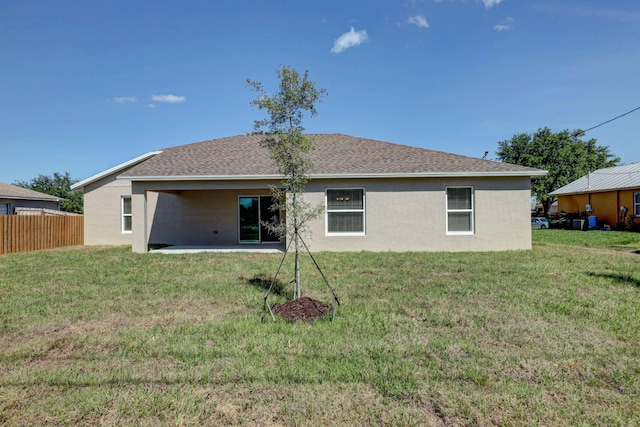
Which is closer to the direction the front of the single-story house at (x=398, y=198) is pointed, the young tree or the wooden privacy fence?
the wooden privacy fence

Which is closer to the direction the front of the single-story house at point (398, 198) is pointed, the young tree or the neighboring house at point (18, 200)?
the neighboring house

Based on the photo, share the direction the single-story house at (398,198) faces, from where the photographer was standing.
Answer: facing away from the viewer

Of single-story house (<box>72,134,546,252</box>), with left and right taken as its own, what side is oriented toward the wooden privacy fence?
left

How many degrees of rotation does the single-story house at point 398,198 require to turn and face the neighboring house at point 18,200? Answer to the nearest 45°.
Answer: approximately 45° to its left
